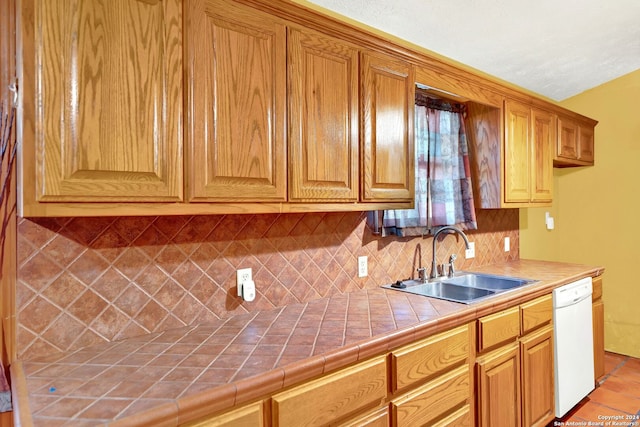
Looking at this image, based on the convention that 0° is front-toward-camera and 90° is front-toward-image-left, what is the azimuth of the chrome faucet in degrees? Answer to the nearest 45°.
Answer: approximately 315°

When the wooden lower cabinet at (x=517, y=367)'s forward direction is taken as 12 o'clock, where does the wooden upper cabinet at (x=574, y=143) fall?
The wooden upper cabinet is roughly at 8 o'clock from the wooden lower cabinet.

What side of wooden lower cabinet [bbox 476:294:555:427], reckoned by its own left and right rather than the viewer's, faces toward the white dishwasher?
left

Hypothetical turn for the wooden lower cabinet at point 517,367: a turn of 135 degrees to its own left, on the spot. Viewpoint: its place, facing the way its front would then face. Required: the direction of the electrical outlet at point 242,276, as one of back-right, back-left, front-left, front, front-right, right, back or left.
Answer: back-left

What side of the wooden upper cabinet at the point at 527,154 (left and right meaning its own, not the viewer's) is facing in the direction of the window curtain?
right

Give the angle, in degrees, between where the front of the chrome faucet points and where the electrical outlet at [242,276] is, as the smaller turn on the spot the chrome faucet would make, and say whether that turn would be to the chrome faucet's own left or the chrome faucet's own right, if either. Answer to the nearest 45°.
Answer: approximately 90° to the chrome faucet's own right
